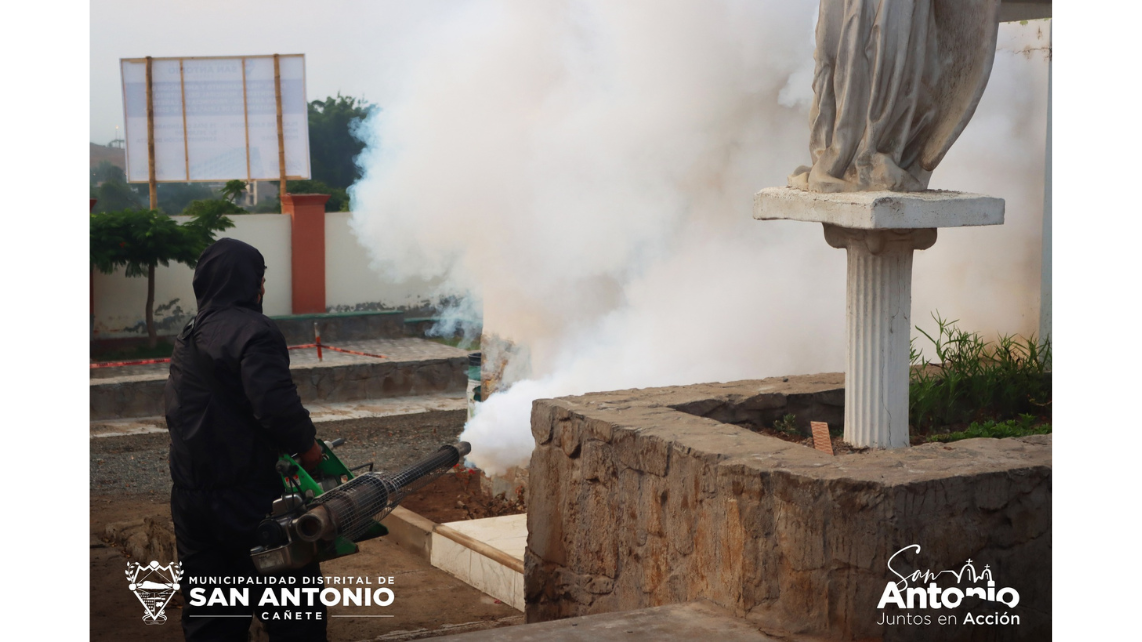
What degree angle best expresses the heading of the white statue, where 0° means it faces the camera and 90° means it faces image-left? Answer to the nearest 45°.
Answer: approximately 45°

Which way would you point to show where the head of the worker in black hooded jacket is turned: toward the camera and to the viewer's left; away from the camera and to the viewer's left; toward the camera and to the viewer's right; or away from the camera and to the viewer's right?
away from the camera and to the viewer's right

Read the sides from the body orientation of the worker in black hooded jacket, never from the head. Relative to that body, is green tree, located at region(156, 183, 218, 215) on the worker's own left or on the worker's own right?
on the worker's own left

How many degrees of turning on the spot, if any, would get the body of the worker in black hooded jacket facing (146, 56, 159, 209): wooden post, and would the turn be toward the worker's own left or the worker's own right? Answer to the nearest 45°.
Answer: approximately 45° to the worker's own left

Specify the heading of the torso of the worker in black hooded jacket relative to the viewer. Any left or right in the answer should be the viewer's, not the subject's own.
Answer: facing away from the viewer and to the right of the viewer

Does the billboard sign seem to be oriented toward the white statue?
no

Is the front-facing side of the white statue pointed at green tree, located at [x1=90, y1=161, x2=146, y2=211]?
no

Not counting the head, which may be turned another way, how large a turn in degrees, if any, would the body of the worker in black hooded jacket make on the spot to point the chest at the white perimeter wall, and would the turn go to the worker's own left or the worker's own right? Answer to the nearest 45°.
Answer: approximately 45° to the worker's own left

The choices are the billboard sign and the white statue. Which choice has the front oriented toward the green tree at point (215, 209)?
the billboard sign
